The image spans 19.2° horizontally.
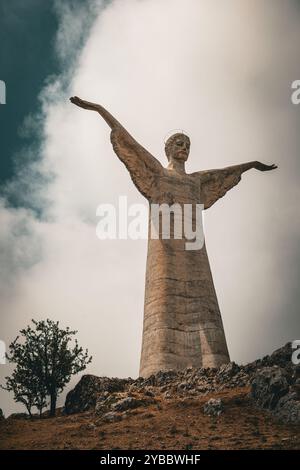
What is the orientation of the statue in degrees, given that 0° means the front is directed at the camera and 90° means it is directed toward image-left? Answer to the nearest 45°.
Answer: approximately 315°

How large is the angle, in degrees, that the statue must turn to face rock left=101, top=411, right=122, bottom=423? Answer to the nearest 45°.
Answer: approximately 45° to its right
